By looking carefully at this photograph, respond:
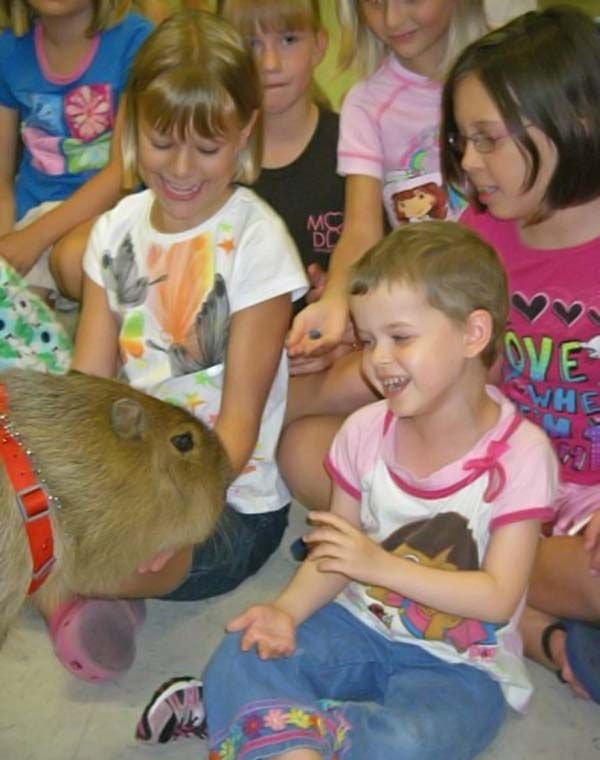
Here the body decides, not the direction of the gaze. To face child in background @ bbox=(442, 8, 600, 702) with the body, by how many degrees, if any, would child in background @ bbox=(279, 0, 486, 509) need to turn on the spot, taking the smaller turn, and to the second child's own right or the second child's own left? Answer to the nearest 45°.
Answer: approximately 45° to the second child's own left

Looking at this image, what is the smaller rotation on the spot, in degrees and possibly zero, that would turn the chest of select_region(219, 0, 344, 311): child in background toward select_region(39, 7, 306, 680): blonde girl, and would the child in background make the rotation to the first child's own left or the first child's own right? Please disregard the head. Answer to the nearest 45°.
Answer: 0° — they already face them

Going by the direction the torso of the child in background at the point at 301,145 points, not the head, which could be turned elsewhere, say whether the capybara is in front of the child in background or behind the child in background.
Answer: in front

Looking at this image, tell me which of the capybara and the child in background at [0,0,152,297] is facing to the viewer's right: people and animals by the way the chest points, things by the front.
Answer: the capybara

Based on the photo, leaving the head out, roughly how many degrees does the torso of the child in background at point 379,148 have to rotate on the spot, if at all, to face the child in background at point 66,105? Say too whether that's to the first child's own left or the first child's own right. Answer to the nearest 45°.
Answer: approximately 135° to the first child's own right

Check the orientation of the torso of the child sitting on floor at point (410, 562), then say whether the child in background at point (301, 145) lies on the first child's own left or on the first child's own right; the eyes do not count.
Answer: on the first child's own right

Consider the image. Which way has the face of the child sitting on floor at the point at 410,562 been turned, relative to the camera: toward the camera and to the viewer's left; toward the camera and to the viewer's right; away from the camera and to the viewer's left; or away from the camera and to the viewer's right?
toward the camera and to the viewer's left

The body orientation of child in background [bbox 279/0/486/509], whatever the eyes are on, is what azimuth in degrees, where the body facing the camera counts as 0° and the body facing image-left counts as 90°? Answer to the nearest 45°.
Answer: approximately 0°

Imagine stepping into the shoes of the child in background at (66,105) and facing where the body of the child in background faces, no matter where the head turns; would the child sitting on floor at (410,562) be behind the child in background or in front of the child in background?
in front

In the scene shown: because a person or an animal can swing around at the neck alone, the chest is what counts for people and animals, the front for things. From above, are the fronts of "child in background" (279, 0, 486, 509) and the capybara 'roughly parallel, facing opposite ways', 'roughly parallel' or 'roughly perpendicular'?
roughly perpendicular

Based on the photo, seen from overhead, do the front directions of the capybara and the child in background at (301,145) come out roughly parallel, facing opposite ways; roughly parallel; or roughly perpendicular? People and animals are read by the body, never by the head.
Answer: roughly perpendicular

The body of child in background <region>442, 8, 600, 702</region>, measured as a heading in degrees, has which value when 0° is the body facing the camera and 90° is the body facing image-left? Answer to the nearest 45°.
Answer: approximately 45°

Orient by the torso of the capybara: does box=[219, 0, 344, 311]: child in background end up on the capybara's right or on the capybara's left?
on the capybara's left
